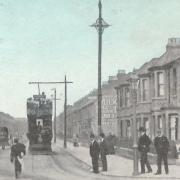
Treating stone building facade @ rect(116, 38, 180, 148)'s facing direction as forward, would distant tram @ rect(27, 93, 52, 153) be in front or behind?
in front

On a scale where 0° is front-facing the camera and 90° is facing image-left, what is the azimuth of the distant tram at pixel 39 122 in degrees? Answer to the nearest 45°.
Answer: approximately 0°

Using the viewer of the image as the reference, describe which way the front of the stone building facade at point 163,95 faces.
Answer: facing the viewer and to the left of the viewer

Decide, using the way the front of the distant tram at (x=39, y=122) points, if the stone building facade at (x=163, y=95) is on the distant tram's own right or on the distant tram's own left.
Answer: on the distant tram's own left

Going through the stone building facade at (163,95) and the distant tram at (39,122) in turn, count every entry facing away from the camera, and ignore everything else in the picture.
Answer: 0
